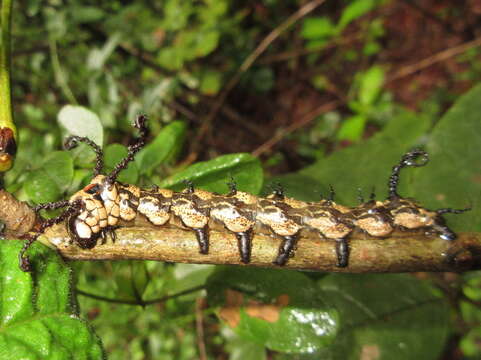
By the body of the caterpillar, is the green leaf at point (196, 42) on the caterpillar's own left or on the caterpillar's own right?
on the caterpillar's own right

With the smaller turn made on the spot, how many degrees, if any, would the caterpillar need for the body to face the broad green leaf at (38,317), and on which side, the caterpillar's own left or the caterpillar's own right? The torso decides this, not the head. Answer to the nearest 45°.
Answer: approximately 45° to the caterpillar's own left

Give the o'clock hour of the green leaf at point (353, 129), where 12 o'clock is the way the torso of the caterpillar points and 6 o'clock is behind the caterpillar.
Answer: The green leaf is roughly at 4 o'clock from the caterpillar.

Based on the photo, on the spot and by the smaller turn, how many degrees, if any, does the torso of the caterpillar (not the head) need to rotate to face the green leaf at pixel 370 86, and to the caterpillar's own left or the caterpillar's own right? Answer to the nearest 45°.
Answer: approximately 135° to the caterpillar's own right

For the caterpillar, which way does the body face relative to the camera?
to the viewer's left

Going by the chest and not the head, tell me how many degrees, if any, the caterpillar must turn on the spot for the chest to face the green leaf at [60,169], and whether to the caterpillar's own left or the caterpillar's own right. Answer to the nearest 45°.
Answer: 0° — it already faces it

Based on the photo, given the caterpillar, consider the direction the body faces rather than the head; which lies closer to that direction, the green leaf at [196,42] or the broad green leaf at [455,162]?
the green leaf

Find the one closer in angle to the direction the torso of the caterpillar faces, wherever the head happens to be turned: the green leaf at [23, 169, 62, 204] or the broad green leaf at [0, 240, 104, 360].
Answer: the green leaf

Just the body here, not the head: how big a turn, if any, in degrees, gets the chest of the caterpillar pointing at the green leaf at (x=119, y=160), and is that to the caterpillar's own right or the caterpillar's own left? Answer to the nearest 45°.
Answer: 0° — it already faces it
